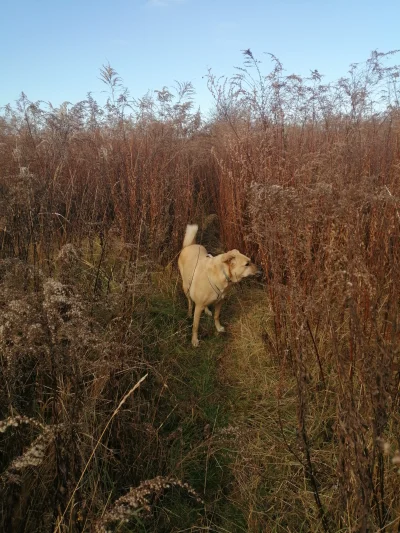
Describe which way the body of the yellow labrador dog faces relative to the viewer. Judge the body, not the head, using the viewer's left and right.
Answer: facing the viewer and to the right of the viewer
